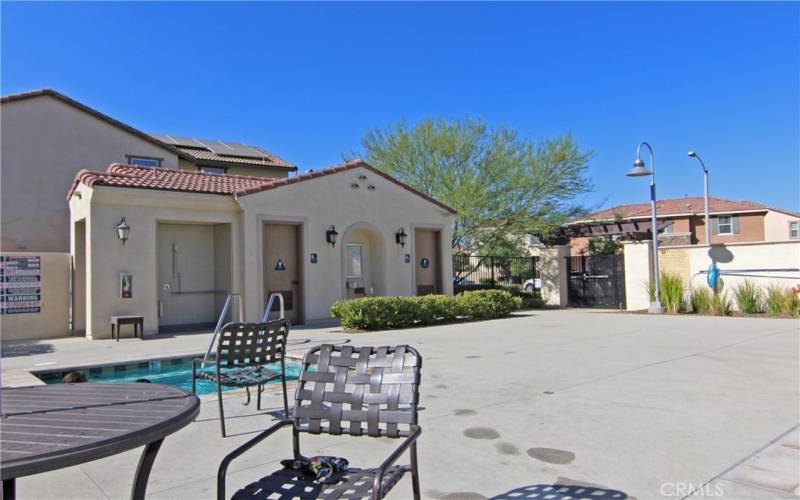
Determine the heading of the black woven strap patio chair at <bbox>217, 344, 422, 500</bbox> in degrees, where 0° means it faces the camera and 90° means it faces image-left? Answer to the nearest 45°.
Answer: approximately 45°

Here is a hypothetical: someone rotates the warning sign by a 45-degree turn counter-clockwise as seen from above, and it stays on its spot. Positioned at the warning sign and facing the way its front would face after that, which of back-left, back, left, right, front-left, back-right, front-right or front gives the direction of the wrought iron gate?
front-left

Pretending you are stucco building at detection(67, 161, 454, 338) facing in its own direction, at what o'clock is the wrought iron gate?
The wrought iron gate is roughly at 10 o'clock from the stucco building.

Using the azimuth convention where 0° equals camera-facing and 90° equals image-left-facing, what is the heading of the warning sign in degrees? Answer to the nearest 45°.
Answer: approximately 0°

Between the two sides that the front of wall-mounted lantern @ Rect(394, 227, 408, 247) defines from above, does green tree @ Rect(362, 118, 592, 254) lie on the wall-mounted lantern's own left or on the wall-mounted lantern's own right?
on the wall-mounted lantern's own left

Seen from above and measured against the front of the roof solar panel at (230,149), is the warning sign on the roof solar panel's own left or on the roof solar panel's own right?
on the roof solar panel's own right

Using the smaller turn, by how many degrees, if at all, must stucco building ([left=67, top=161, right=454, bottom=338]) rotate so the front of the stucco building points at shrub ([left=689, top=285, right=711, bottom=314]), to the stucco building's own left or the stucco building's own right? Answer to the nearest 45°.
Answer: approximately 45° to the stucco building's own left

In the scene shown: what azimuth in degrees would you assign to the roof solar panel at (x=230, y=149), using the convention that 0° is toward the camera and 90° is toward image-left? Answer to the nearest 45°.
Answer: approximately 315°

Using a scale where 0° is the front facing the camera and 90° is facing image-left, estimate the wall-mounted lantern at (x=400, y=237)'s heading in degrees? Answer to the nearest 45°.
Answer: approximately 315°

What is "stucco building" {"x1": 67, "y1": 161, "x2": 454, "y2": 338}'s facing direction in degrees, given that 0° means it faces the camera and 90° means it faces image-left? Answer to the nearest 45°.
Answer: approximately 315°

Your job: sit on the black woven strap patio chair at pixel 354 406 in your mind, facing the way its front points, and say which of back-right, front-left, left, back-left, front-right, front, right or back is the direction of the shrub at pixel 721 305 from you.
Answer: back

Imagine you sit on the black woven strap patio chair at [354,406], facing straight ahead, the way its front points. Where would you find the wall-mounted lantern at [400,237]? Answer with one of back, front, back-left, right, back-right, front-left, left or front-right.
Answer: back-right

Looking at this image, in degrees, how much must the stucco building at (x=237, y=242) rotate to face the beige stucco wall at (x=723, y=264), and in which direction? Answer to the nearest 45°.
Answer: approximately 45° to its left

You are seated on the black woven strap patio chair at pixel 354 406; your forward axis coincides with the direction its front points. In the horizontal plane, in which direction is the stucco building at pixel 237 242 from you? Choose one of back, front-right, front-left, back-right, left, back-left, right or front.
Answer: back-right
